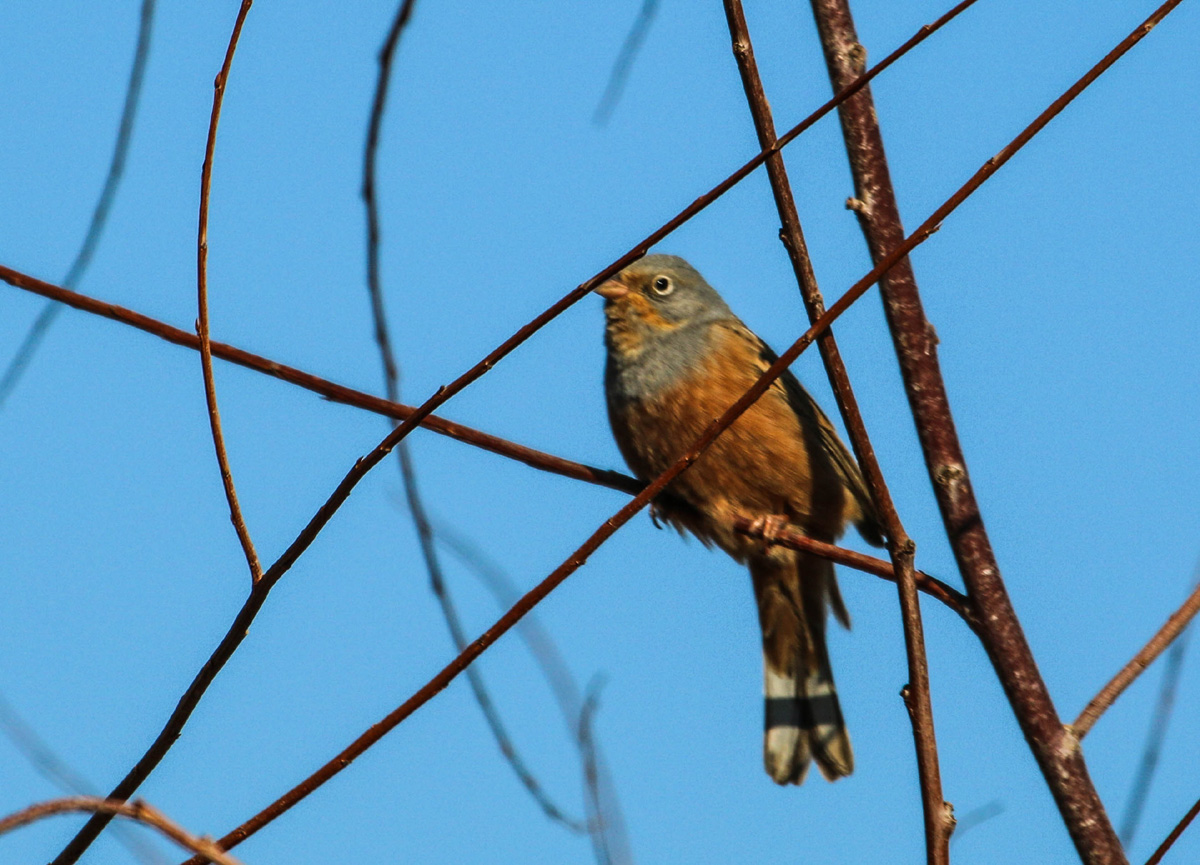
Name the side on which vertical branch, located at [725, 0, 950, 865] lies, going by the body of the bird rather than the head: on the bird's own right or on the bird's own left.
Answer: on the bird's own left

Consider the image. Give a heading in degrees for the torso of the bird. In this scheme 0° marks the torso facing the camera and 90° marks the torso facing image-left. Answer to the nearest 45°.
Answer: approximately 45°
